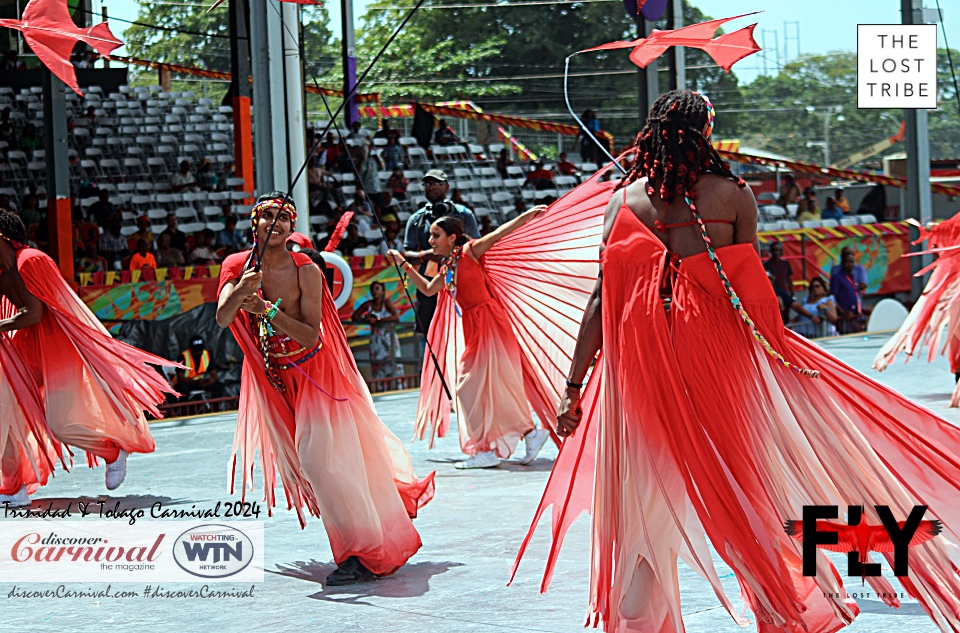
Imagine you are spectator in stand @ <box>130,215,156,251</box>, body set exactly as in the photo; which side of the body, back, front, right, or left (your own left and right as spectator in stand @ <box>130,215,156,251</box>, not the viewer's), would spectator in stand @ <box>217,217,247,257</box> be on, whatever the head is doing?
left

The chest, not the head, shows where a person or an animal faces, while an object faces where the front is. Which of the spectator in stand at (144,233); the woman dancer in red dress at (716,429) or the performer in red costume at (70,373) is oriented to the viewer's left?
the performer in red costume

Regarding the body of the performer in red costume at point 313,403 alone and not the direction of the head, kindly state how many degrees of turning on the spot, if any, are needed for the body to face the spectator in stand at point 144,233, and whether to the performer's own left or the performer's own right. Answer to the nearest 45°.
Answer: approximately 135° to the performer's own right

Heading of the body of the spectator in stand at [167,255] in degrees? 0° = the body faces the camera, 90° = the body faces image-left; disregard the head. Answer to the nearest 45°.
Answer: approximately 0°

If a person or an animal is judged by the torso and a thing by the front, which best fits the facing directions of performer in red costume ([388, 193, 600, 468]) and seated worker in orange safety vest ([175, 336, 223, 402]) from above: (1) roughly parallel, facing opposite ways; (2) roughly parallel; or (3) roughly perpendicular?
roughly perpendicular

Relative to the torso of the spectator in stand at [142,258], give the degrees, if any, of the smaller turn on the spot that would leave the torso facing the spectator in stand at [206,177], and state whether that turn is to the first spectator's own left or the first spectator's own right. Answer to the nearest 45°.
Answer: approximately 180°

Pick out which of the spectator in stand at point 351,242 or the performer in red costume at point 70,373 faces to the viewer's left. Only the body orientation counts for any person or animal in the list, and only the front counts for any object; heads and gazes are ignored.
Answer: the performer in red costume

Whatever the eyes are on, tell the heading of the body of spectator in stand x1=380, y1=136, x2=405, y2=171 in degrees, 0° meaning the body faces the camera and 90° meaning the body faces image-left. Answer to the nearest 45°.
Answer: approximately 0°
